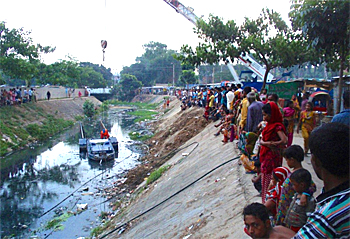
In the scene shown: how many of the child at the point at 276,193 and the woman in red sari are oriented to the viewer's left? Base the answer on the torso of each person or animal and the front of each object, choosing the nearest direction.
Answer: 2

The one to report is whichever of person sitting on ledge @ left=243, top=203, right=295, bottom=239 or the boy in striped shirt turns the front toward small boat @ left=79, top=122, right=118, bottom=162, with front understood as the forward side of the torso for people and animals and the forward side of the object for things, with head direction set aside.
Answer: the boy in striped shirt

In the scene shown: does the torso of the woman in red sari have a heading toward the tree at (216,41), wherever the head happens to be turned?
no

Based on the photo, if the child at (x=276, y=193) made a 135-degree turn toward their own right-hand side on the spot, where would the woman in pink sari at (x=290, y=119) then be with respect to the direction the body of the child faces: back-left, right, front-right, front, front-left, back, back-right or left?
front-left

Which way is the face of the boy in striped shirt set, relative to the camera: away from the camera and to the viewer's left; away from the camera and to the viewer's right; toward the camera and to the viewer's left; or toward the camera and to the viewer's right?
away from the camera and to the viewer's left

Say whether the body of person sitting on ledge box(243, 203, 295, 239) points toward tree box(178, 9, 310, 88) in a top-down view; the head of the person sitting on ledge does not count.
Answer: no

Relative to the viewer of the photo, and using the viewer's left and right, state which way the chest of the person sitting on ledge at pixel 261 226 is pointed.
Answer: facing the viewer and to the left of the viewer

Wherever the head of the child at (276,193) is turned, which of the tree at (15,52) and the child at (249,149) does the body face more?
the tree

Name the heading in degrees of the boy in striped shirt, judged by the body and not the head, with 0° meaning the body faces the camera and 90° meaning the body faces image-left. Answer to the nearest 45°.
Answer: approximately 135°

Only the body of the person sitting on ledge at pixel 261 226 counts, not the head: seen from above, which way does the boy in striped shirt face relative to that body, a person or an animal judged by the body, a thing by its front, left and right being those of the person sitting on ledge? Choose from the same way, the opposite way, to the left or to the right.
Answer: to the right

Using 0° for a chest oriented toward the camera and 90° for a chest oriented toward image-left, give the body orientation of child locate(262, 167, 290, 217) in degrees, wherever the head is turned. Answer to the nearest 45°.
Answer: approximately 90°

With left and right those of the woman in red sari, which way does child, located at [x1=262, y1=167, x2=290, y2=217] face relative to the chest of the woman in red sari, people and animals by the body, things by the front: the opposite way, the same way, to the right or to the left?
the same way

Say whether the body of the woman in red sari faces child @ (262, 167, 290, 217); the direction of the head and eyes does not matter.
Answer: no

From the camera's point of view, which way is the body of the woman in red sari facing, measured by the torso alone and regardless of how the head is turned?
to the viewer's left

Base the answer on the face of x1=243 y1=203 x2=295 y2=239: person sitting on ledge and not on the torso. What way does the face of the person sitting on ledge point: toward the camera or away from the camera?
toward the camera
